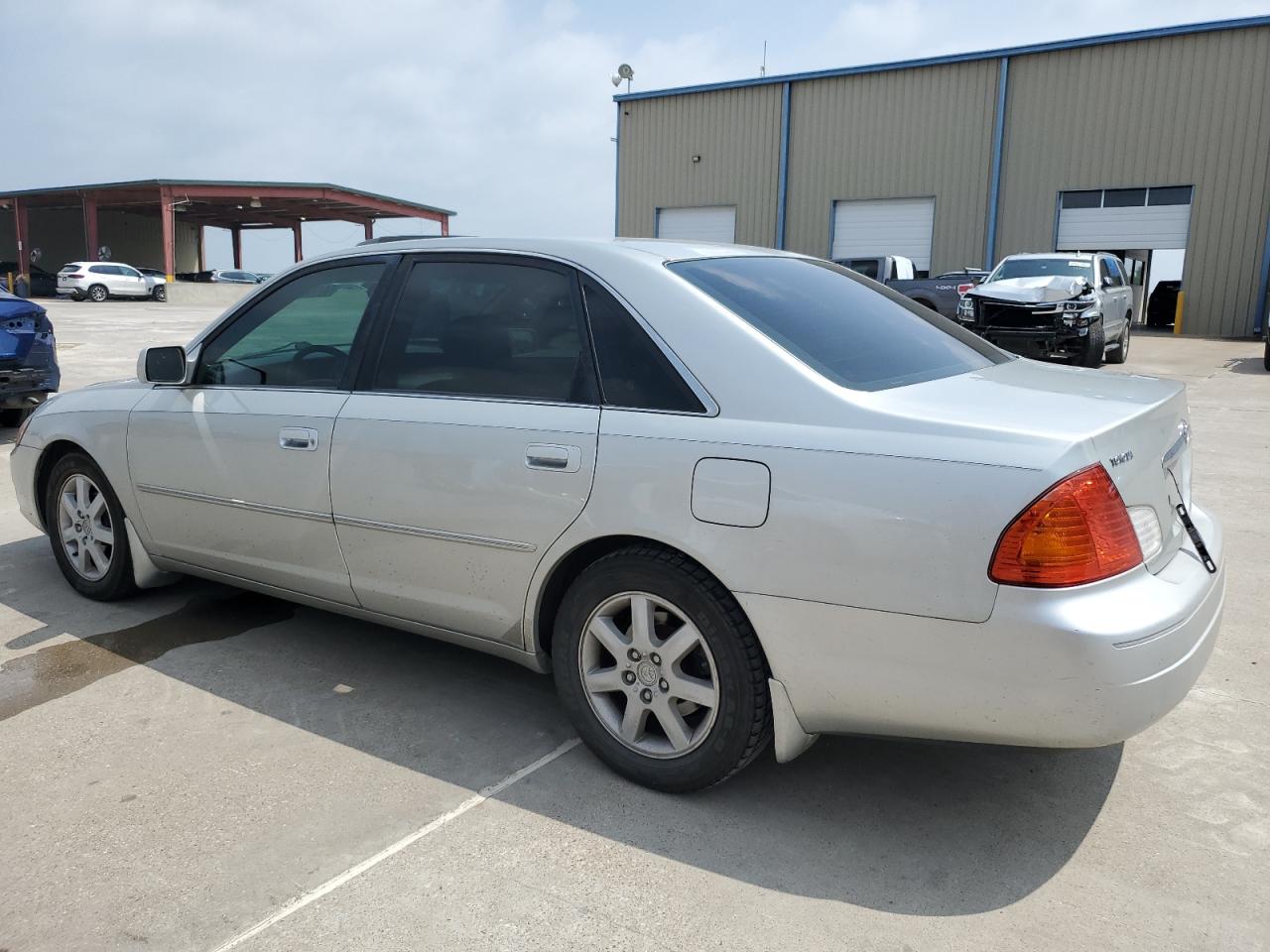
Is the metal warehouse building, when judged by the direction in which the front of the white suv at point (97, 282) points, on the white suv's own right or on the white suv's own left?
on the white suv's own right

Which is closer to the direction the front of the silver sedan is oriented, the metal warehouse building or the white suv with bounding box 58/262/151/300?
the white suv

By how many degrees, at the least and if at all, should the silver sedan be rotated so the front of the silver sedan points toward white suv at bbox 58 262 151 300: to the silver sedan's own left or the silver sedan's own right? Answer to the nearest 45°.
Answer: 0° — it already faces it

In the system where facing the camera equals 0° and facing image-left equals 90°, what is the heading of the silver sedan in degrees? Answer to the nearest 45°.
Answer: approximately 135°

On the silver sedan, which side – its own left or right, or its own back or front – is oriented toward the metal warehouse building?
right
